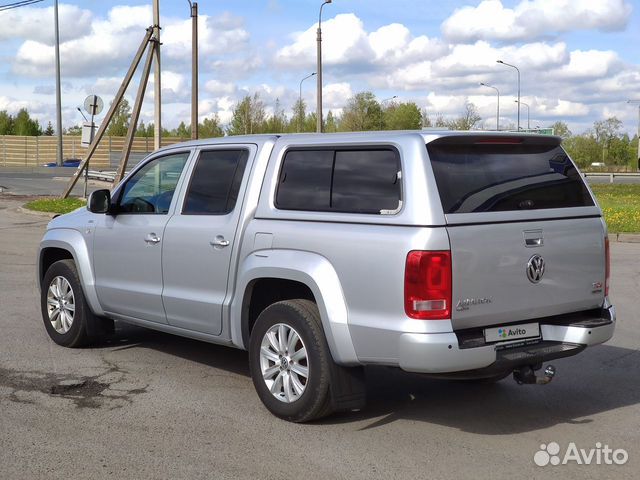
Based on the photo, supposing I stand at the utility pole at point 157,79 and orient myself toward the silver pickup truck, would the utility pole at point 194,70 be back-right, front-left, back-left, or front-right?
back-left

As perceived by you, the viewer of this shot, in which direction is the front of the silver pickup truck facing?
facing away from the viewer and to the left of the viewer

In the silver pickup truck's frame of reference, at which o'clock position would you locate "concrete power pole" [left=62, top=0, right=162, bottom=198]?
The concrete power pole is roughly at 1 o'clock from the silver pickup truck.

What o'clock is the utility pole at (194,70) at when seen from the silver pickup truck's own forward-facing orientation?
The utility pole is roughly at 1 o'clock from the silver pickup truck.

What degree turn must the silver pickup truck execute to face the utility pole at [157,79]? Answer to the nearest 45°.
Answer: approximately 45° to its right

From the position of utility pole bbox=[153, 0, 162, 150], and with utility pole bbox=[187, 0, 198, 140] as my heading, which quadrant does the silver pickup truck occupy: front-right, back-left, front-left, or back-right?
back-right
